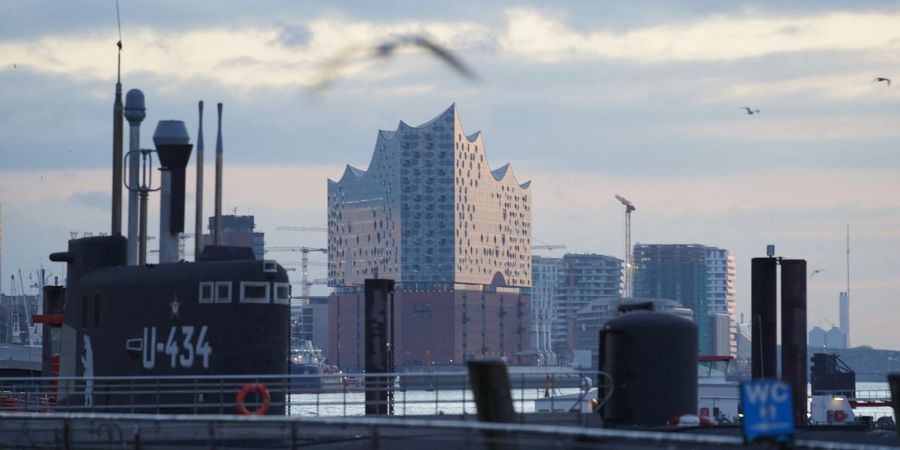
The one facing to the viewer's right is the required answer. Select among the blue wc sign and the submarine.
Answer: the submarine

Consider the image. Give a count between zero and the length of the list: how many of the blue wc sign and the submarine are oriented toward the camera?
1

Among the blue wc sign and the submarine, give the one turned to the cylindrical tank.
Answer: the submarine

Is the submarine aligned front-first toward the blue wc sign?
no

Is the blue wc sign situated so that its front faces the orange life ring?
no

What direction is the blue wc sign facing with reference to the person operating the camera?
facing the viewer

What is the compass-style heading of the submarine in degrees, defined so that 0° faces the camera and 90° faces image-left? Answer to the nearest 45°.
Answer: approximately 270°

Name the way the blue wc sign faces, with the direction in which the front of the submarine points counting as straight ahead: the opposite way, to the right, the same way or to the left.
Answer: to the right

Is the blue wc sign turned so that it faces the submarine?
no

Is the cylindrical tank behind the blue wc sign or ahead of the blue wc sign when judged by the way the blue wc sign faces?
behind

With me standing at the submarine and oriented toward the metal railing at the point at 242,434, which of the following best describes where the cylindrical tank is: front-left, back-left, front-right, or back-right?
front-left
